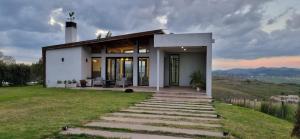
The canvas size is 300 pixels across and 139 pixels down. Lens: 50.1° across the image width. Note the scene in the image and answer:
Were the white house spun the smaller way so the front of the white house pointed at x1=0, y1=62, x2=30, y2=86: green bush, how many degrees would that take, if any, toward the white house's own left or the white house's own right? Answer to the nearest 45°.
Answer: approximately 135° to the white house's own right

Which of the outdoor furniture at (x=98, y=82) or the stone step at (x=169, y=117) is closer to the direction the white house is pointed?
the stone step

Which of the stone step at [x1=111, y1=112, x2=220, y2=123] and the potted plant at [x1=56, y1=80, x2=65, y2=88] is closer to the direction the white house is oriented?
the stone step

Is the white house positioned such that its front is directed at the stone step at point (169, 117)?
yes

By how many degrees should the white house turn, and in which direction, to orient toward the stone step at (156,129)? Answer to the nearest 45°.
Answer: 0° — it already faces it

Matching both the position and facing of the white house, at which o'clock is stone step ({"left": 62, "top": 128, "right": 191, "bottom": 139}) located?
The stone step is roughly at 12 o'clock from the white house.

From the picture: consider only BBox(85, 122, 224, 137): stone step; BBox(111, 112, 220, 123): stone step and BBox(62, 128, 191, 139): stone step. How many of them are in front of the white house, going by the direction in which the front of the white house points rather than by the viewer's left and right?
3

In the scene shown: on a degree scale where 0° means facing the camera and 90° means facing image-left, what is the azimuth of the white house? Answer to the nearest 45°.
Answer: approximately 0°
